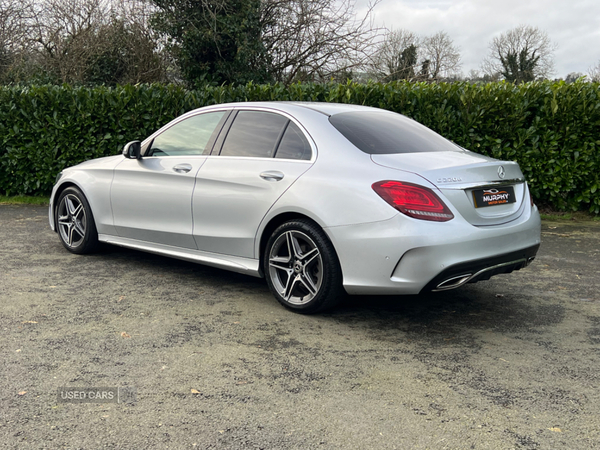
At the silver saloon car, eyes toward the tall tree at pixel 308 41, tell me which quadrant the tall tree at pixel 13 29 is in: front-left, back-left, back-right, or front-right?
front-left

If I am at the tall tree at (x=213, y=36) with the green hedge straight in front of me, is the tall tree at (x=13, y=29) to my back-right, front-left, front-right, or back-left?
back-right

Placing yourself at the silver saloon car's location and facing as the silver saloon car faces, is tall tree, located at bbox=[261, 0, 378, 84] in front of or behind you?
in front

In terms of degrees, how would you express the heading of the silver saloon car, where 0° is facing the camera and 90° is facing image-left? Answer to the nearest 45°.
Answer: approximately 135°

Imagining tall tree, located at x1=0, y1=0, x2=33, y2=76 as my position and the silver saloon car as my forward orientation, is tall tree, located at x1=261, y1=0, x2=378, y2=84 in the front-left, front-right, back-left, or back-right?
front-left

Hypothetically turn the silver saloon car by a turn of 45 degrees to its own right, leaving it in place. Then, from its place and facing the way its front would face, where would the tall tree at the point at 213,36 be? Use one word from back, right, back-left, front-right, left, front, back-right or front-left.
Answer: front

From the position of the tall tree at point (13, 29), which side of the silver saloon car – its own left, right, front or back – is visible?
front
